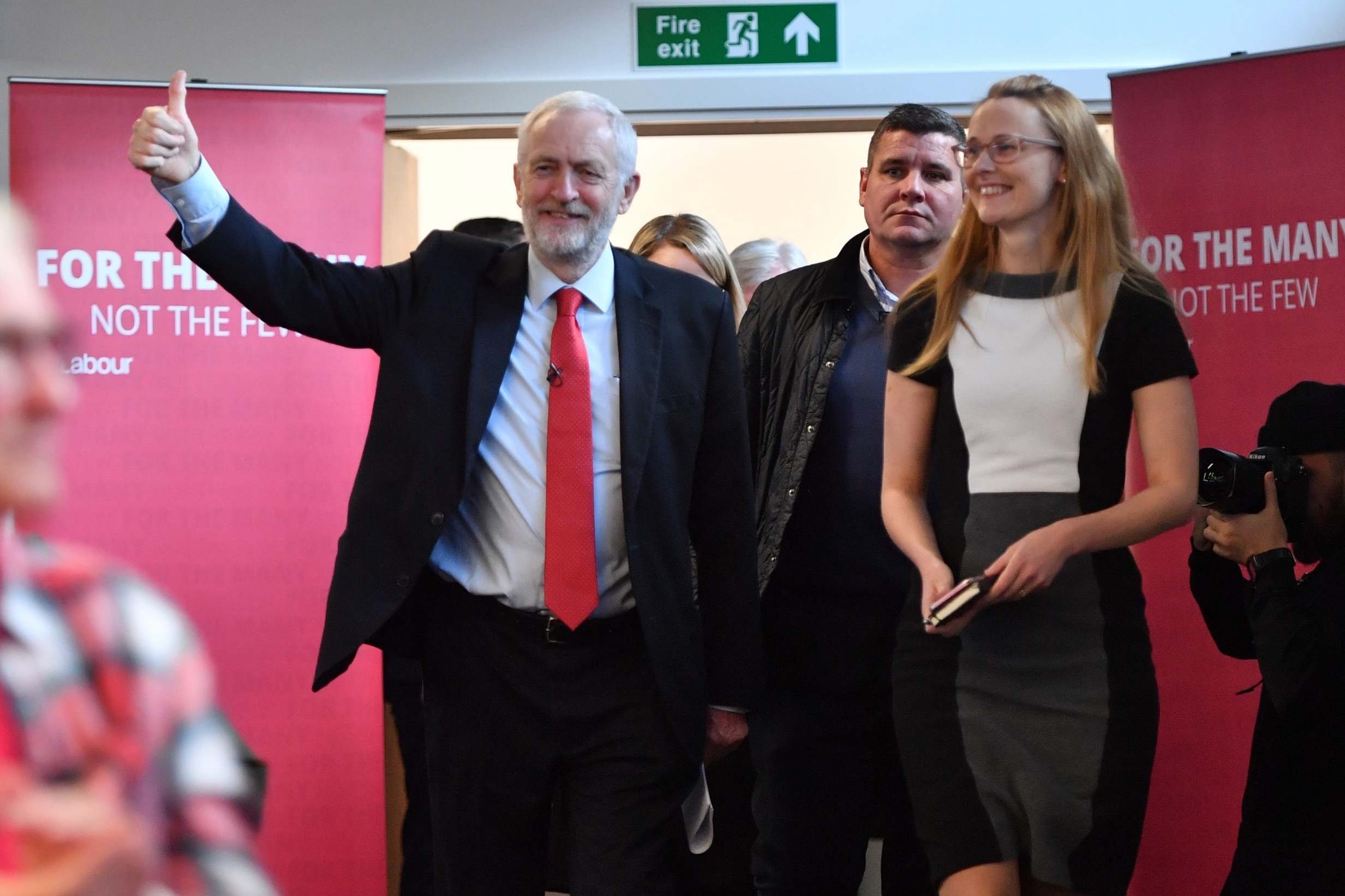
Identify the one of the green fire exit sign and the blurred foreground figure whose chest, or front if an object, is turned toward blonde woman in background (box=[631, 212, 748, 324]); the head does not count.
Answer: the green fire exit sign

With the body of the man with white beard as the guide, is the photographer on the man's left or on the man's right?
on the man's left

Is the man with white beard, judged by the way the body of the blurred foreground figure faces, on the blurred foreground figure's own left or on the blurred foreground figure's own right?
on the blurred foreground figure's own left

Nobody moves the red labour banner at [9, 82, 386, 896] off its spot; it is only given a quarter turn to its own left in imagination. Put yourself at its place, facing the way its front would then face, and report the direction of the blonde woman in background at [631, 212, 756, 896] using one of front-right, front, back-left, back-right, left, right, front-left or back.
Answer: front-right

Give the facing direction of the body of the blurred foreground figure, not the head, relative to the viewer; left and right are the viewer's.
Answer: facing the viewer and to the right of the viewer

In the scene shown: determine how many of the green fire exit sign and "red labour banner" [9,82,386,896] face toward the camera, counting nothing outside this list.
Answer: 2

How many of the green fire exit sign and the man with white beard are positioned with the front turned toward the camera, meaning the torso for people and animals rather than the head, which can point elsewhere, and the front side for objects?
2

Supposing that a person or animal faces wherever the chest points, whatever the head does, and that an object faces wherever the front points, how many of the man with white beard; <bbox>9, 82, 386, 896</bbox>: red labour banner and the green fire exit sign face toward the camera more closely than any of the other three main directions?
3

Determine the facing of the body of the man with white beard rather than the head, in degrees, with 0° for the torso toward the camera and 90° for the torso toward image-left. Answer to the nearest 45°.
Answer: approximately 0°

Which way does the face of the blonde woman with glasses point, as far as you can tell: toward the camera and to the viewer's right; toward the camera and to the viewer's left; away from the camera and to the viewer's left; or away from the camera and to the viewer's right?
toward the camera and to the viewer's left

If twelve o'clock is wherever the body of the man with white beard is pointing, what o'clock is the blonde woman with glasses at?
The blonde woman with glasses is roughly at 10 o'clock from the man with white beard.

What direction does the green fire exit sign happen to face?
toward the camera
